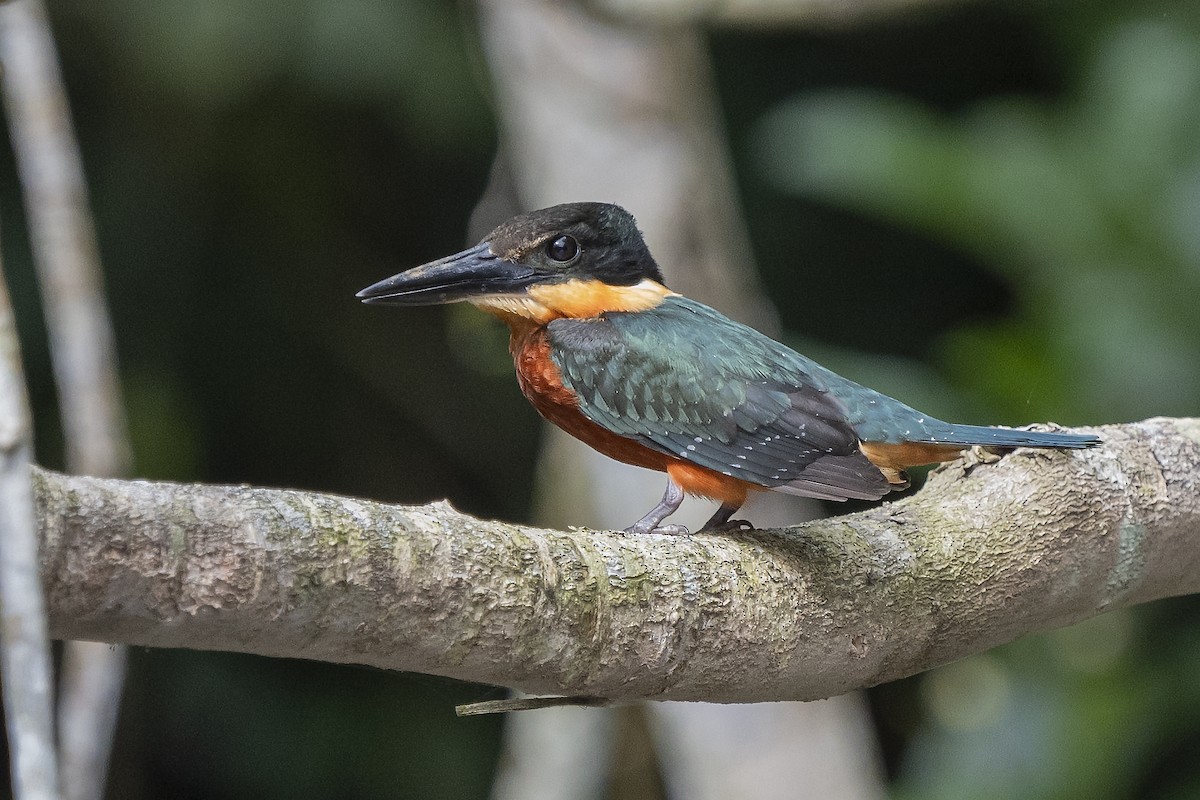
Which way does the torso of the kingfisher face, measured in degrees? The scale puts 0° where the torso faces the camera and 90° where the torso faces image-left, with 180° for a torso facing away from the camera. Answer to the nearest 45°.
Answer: approximately 90°

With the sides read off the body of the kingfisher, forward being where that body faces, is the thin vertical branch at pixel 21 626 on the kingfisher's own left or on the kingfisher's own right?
on the kingfisher's own left

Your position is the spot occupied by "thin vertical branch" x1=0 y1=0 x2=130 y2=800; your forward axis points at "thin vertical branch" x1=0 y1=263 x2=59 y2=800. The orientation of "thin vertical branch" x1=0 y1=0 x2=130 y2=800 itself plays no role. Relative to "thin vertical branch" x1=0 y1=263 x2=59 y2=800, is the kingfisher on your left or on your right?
left

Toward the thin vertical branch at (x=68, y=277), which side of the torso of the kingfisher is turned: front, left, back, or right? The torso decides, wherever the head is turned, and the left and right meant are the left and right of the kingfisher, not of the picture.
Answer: front
